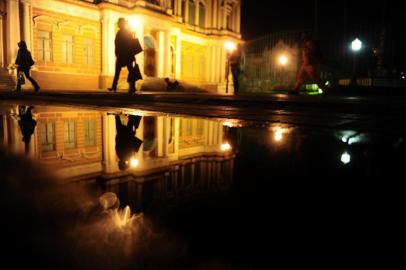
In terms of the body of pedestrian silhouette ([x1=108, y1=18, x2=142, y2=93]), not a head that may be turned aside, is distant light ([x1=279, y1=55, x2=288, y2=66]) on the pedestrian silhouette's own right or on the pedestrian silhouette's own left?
on the pedestrian silhouette's own right

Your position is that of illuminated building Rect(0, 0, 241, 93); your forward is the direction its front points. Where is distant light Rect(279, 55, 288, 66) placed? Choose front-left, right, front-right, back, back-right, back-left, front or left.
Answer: front-left

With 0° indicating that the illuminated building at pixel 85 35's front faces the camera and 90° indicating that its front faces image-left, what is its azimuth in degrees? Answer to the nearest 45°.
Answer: approximately 315°

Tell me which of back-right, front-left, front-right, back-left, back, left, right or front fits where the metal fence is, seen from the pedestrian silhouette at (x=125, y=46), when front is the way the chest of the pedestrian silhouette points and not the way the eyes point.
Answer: back-right

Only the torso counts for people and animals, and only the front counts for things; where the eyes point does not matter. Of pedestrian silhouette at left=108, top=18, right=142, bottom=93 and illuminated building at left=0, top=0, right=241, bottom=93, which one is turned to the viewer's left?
the pedestrian silhouette

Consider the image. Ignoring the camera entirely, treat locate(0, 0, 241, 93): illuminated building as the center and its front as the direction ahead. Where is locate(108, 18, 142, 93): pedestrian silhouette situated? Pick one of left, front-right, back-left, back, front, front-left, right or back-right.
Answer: front-right

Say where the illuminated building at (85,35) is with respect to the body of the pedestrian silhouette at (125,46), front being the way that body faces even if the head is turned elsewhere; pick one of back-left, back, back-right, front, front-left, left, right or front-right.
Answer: right

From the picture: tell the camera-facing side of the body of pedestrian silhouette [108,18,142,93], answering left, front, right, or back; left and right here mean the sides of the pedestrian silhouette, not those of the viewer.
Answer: left

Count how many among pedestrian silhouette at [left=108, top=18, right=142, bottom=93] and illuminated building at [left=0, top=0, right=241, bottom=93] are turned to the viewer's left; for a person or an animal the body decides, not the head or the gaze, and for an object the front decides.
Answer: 1
